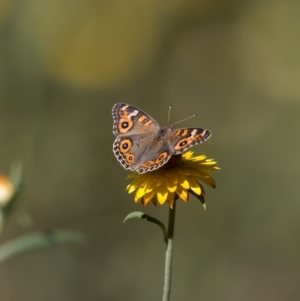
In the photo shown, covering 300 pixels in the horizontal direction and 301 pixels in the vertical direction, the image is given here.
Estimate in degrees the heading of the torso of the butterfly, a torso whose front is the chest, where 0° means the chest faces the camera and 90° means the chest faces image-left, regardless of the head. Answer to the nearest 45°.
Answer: approximately 225°
